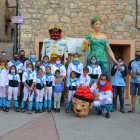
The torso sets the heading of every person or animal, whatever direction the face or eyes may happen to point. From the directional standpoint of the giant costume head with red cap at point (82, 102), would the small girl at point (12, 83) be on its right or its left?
on its right

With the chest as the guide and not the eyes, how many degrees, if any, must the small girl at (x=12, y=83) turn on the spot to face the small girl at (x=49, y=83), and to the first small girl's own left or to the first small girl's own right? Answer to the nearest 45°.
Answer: approximately 90° to the first small girl's own left

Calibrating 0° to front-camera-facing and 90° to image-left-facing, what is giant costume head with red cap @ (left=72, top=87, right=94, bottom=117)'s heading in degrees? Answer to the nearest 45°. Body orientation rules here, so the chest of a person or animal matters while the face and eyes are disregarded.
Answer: approximately 45°

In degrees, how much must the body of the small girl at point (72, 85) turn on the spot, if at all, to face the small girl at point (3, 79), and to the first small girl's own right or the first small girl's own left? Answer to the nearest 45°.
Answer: approximately 90° to the first small girl's own right

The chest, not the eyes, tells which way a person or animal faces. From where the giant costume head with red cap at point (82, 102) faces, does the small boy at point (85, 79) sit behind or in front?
behind

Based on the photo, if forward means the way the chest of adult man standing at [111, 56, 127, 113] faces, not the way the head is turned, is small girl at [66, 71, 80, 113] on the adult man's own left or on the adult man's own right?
on the adult man's own right

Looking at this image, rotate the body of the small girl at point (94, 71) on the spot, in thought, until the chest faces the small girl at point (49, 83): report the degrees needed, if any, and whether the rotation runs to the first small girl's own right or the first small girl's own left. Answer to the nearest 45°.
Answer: approximately 45° to the first small girl's own right

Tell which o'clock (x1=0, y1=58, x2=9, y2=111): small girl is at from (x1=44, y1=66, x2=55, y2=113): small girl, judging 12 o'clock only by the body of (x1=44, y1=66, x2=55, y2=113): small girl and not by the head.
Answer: (x1=0, y1=58, x2=9, y2=111): small girl is roughly at 3 o'clock from (x1=44, y1=66, x2=55, y2=113): small girl.

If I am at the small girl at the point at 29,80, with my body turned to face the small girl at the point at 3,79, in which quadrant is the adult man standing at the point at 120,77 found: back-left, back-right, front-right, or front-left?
back-right
